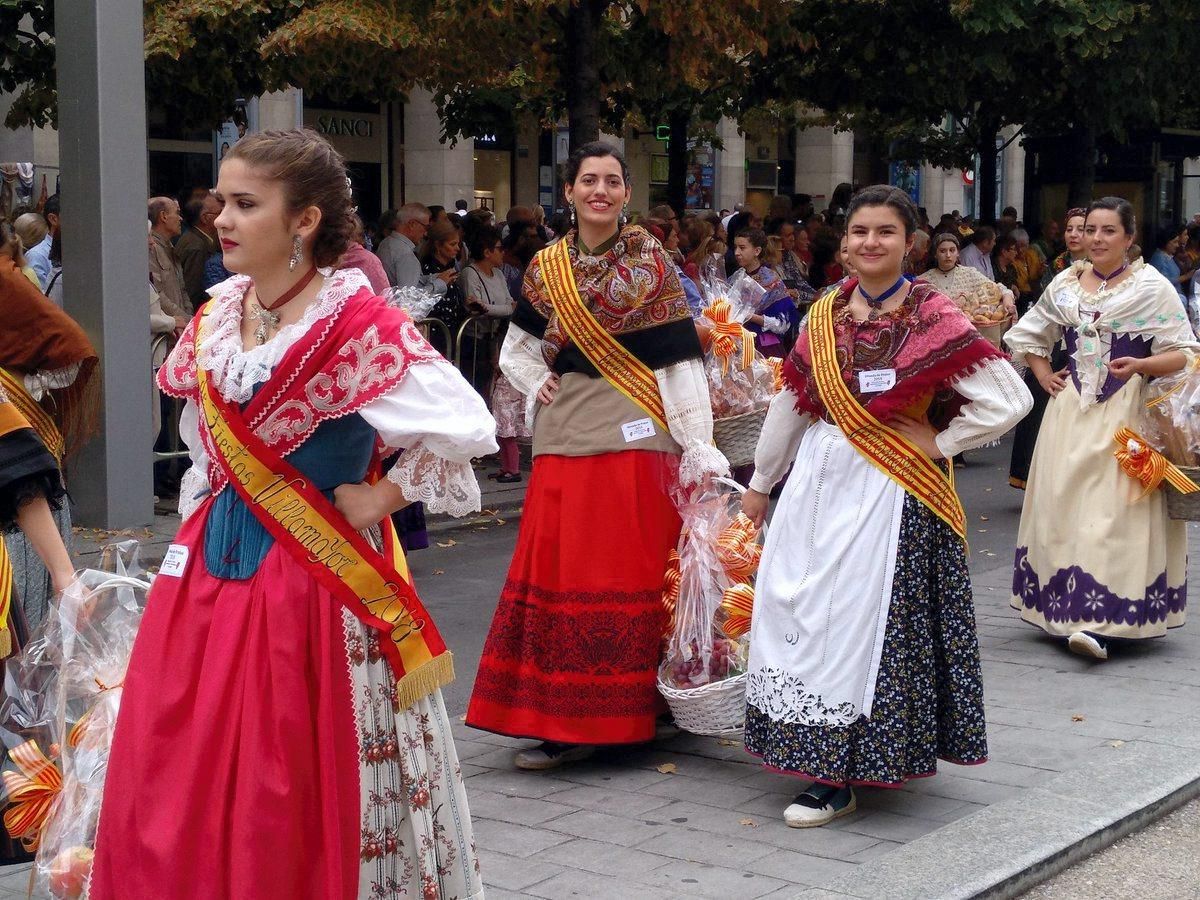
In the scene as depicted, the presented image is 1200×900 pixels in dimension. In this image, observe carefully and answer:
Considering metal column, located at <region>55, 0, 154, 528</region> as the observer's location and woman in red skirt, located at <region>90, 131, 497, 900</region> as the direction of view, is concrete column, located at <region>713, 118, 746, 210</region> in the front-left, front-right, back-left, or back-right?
back-left

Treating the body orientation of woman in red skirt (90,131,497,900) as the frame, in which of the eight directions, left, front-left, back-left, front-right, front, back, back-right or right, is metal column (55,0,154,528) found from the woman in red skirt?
back-right

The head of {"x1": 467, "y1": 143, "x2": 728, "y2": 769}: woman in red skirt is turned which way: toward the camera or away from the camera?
toward the camera

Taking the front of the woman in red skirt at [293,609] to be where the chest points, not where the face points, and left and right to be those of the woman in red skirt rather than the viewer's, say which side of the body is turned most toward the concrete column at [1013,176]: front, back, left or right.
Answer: back

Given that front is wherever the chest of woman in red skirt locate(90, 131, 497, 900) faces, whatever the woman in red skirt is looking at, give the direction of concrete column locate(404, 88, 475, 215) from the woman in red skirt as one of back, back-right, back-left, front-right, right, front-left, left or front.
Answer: back-right

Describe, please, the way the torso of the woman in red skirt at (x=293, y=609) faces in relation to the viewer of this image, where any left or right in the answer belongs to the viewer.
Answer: facing the viewer and to the left of the viewer

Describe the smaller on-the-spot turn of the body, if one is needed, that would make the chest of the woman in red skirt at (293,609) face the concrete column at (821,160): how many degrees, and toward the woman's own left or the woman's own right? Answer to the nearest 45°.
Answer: approximately 135° to the woman's own right

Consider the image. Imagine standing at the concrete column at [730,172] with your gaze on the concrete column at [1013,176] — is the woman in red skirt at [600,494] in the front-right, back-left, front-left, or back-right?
back-right
